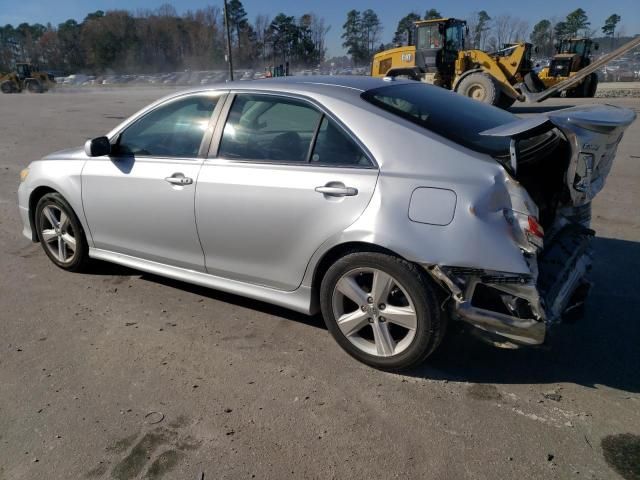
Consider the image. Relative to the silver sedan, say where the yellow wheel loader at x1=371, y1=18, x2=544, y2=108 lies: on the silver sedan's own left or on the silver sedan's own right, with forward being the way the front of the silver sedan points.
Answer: on the silver sedan's own right

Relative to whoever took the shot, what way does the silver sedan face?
facing away from the viewer and to the left of the viewer

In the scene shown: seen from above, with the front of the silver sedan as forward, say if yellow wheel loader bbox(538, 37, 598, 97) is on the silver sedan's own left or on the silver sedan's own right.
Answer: on the silver sedan's own right

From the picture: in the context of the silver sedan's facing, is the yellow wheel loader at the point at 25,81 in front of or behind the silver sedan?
in front
